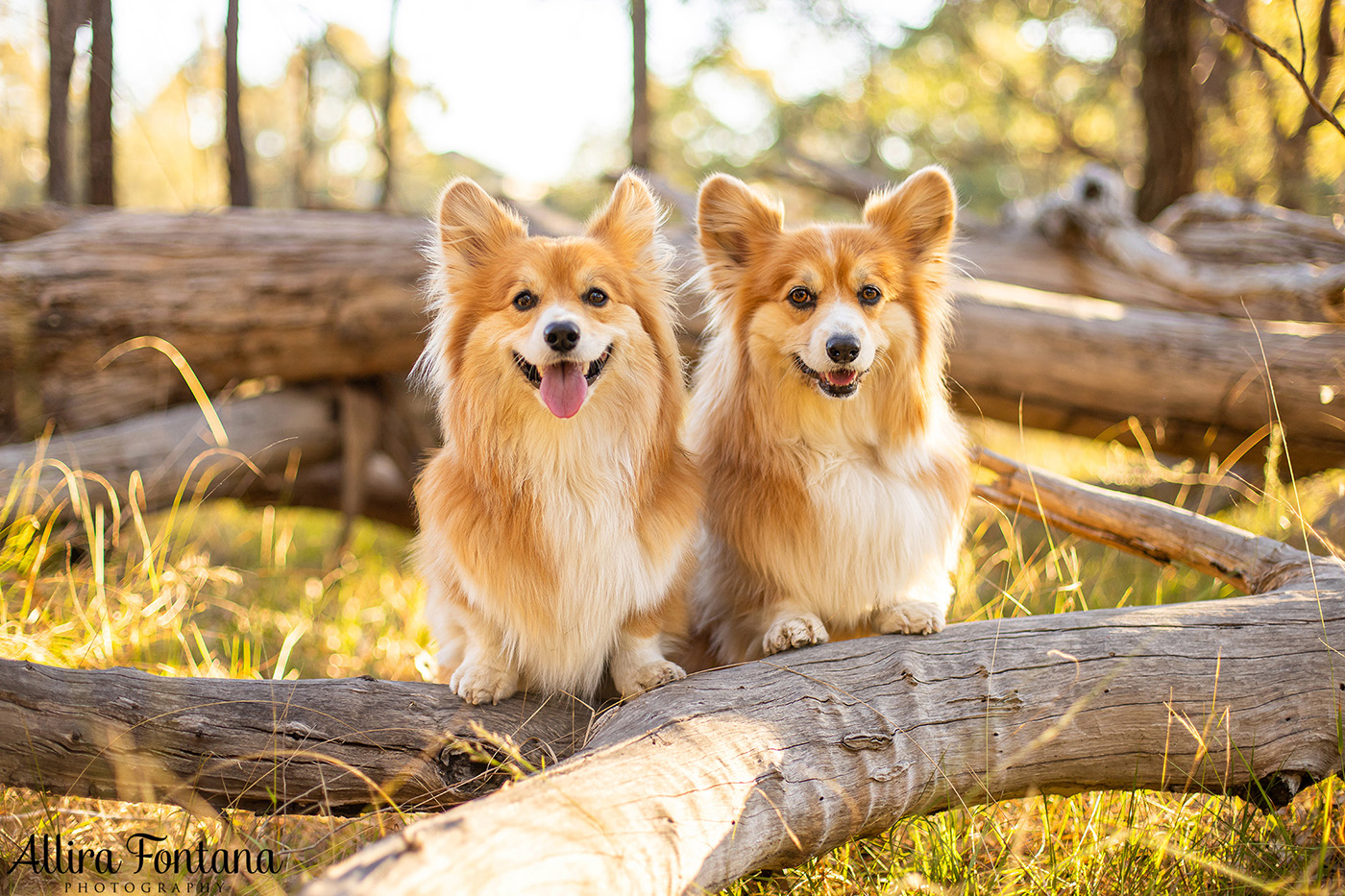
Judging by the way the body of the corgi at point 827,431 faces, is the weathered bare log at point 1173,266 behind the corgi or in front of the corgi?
behind

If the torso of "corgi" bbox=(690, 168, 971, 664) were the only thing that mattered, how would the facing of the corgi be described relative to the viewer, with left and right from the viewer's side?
facing the viewer

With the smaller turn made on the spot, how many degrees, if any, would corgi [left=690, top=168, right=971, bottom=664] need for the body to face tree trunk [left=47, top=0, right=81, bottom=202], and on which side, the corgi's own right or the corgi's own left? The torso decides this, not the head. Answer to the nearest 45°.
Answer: approximately 135° to the corgi's own right

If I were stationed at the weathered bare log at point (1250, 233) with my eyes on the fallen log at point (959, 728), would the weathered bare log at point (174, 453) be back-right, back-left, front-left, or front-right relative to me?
front-right

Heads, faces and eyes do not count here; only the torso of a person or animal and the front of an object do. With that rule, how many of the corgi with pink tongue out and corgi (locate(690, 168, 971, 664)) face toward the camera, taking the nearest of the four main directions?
2

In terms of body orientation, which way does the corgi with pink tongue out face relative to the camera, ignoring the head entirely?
toward the camera

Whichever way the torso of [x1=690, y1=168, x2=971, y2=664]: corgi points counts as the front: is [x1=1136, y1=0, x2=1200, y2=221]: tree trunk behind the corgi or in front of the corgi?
behind

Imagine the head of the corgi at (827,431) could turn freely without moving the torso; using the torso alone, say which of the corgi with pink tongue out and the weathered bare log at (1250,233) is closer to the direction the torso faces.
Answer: the corgi with pink tongue out

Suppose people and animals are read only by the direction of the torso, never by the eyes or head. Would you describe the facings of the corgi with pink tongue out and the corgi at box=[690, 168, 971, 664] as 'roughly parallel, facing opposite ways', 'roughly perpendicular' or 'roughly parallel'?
roughly parallel
